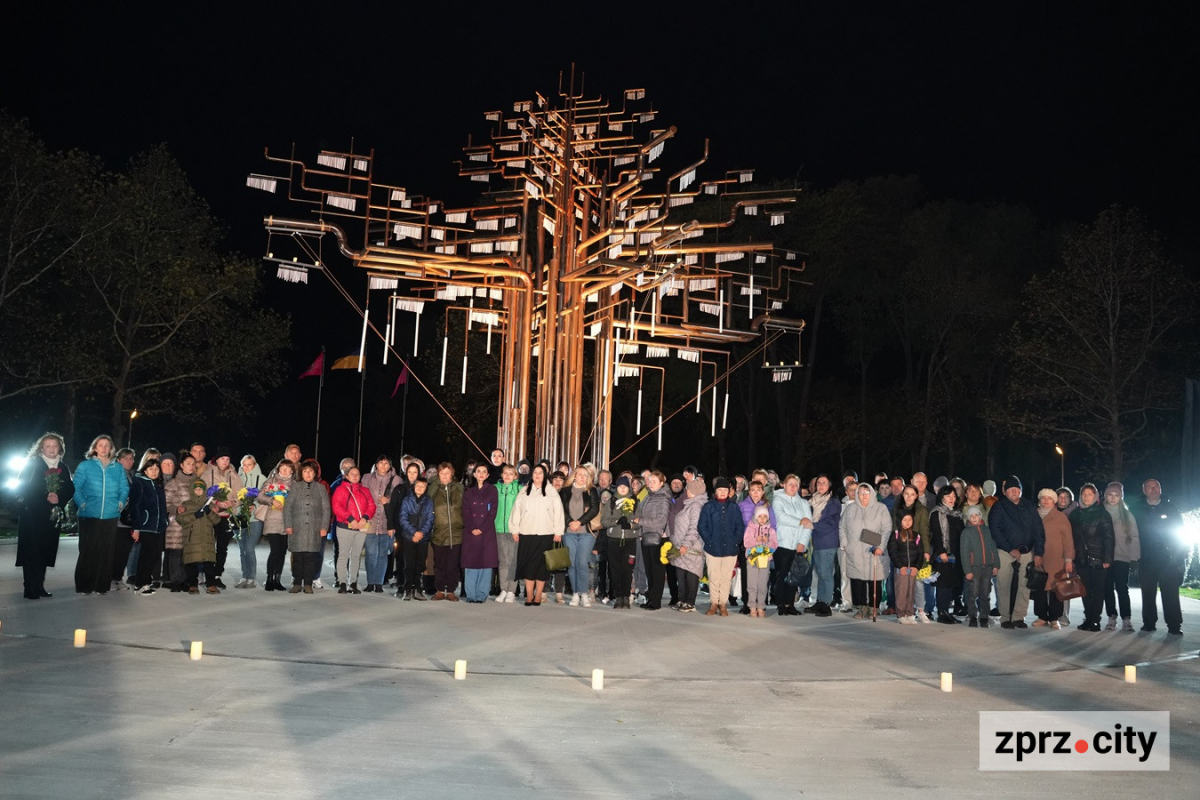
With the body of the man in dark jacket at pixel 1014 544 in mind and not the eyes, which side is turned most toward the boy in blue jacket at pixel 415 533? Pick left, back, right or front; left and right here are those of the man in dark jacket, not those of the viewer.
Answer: right

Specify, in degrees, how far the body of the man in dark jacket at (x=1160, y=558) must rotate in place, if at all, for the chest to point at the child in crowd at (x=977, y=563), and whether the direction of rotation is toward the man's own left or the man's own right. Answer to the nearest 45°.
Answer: approximately 45° to the man's own right

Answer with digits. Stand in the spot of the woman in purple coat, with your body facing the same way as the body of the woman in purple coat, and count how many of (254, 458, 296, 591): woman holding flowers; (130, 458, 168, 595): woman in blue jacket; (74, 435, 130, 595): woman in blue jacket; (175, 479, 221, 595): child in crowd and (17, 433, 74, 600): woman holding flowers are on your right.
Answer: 5

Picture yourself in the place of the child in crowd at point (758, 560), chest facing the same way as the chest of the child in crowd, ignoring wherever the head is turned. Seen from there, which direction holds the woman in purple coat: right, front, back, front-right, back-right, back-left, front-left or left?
right

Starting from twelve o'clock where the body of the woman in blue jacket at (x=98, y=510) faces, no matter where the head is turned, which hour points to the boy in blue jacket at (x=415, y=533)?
the boy in blue jacket at (x=415, y=533) is roughly at 9 o'clock from the woman in blue jacket at (x=98, y=510).

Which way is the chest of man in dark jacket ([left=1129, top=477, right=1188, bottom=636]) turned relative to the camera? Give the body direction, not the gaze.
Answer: toward the camera

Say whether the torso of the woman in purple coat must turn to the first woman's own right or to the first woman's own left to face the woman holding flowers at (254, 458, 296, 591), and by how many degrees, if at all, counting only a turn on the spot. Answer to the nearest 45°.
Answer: approximately 90° to the first woman's own right

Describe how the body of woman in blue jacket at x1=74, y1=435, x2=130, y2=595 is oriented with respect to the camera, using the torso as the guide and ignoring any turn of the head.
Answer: toward the camera

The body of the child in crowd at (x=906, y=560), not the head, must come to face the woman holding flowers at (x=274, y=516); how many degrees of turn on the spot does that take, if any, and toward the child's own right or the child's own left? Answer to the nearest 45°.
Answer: approximately 90° to the child's own right

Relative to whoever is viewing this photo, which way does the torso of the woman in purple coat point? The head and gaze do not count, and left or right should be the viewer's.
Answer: facing the viewer

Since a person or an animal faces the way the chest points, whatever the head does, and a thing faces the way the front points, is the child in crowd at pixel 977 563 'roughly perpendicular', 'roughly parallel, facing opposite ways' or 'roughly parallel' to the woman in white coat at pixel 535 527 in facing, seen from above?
roughly parallel

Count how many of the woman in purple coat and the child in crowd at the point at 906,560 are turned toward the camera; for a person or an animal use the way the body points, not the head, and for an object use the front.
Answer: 2

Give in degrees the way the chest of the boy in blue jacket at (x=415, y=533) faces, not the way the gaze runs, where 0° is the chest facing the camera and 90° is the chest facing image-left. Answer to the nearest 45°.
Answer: approximately 0°

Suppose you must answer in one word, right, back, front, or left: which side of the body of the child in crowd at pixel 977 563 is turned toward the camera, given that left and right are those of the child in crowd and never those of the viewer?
front

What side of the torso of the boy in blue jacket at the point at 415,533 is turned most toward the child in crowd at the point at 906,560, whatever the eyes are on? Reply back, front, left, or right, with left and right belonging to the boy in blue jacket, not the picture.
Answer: left

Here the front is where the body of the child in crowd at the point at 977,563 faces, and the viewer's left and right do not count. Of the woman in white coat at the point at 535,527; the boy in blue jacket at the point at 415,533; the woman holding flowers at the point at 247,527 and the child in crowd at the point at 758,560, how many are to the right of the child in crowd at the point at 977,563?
4

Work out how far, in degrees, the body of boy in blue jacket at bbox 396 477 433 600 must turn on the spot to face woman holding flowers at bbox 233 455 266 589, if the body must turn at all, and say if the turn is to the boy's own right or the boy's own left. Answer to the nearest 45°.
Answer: approximately 90° to the boy's own right

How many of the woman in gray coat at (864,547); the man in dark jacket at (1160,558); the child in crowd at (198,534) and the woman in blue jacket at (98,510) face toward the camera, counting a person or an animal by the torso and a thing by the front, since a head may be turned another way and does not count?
4

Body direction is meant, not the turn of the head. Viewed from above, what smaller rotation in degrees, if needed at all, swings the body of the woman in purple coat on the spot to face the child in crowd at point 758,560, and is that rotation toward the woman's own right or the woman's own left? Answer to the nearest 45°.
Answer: approximately 90° to the woman's own left

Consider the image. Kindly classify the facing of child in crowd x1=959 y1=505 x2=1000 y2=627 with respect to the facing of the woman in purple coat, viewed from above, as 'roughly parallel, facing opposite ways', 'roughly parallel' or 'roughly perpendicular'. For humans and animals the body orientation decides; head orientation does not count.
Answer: roughly parallel
